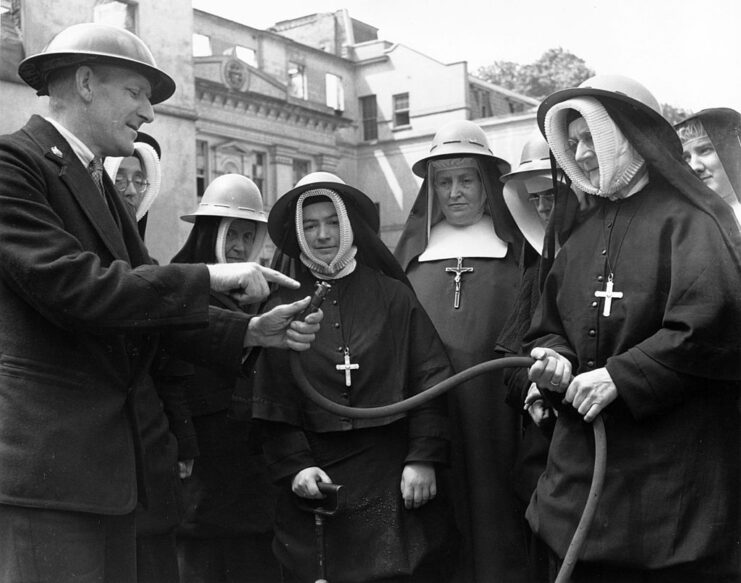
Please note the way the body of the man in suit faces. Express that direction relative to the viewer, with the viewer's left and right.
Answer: facing to the right of the viewer

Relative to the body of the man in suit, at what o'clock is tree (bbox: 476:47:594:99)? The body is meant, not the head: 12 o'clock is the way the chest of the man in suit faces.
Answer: The tree is roughly at 10 o'clock from the man in suit.
